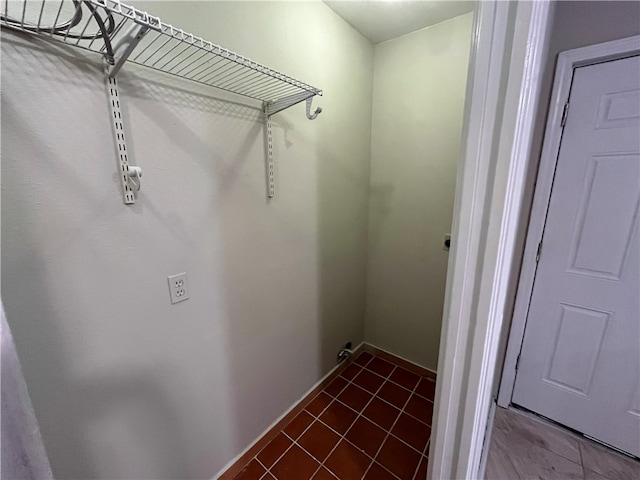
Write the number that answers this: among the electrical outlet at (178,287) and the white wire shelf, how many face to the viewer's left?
0

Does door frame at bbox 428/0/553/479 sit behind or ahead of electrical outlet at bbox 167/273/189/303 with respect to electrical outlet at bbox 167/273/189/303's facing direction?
ahead

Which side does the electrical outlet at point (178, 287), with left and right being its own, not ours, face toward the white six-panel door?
front

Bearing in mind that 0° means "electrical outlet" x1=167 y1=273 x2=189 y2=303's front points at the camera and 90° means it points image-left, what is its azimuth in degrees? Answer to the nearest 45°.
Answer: approximately 315°

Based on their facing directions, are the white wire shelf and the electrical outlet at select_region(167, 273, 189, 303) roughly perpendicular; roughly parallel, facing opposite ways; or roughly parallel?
roughly parallel

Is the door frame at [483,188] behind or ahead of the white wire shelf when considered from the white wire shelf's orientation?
ahead

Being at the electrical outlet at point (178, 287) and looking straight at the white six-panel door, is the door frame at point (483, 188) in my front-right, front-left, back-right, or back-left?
front-right

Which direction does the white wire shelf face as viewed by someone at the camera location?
facing the viewer and to the right of the viewer
